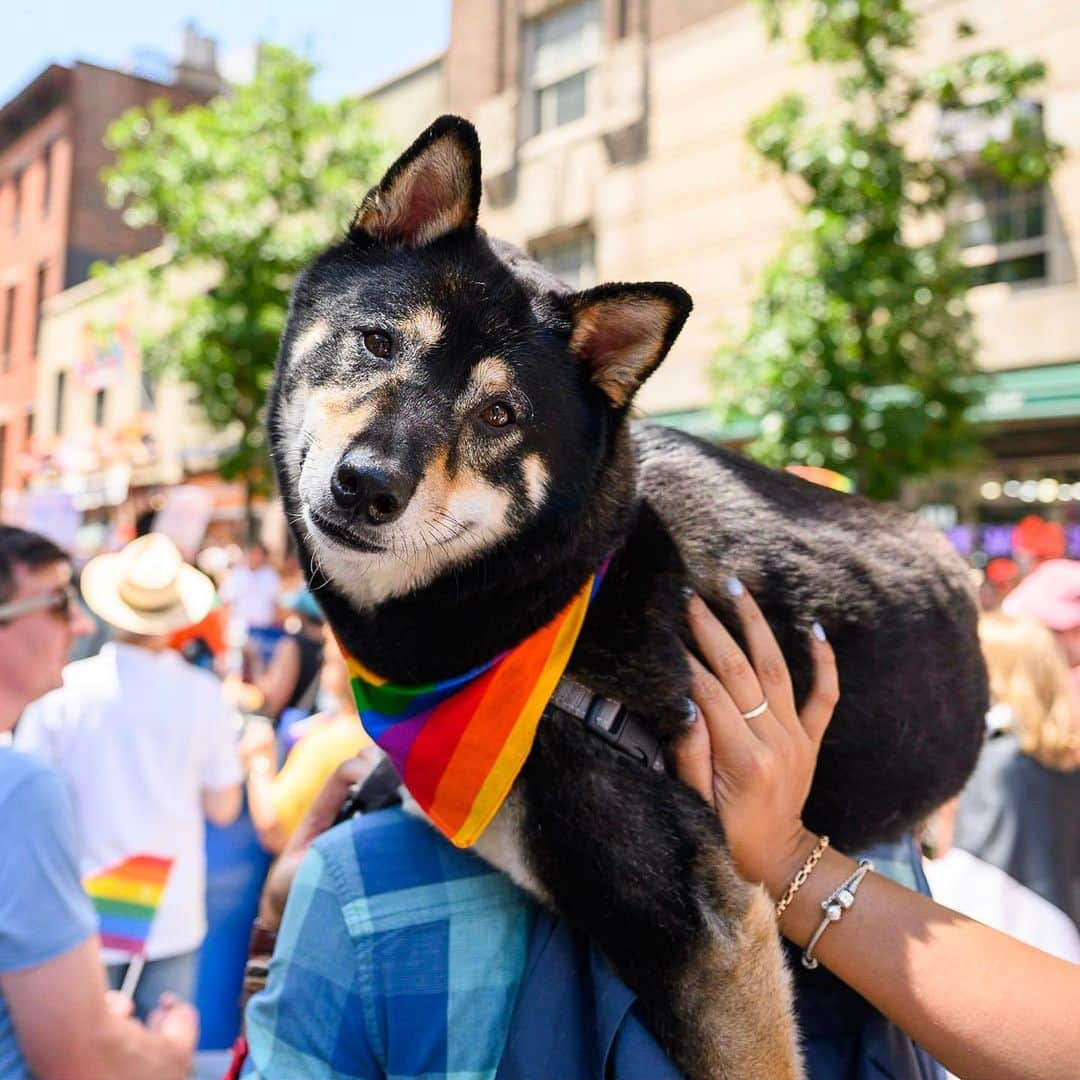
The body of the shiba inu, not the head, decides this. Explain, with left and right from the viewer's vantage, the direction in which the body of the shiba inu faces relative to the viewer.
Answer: facing the viewer and to the left of the viewer

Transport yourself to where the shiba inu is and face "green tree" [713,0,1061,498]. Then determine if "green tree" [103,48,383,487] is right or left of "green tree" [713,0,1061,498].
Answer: left

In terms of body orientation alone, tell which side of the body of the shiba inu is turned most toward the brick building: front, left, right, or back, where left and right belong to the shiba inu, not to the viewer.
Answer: right

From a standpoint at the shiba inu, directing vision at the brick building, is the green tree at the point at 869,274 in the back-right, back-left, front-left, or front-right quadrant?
front-right

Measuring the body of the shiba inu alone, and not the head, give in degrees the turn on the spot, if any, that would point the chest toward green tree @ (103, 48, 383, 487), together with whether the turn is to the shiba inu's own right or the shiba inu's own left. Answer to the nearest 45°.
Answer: approximately 90° to the shiba inu's own right

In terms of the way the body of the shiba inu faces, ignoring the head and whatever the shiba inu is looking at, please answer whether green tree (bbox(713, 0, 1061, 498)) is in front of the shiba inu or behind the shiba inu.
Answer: behind
